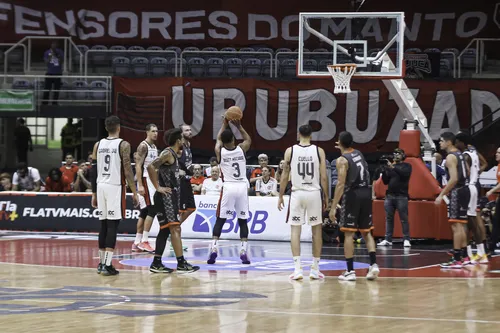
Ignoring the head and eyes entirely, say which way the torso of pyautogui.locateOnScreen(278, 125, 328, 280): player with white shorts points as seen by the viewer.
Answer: away from the camera

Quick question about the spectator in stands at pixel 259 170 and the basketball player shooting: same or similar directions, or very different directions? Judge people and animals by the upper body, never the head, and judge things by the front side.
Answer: very different directions

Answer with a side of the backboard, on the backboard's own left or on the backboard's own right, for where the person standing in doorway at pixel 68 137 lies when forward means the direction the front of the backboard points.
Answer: on the backboard's own right

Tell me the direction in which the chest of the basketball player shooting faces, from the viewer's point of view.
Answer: away from the camera

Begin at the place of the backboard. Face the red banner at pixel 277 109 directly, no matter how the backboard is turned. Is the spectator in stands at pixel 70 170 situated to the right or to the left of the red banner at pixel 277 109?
left

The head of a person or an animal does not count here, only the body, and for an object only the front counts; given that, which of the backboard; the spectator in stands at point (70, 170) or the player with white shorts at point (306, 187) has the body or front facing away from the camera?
the player with white shorts

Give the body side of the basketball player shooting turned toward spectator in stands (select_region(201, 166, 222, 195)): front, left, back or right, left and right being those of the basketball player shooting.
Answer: front

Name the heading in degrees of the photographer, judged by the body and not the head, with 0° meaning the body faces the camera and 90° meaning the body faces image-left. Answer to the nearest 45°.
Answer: approximately 45°

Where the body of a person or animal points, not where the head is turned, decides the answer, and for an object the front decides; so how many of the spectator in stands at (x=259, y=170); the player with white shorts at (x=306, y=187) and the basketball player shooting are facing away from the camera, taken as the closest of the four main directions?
2

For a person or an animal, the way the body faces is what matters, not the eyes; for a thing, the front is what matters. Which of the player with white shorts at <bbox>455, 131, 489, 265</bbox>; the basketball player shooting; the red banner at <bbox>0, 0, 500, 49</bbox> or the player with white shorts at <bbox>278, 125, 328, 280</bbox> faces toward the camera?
the red banner
